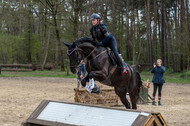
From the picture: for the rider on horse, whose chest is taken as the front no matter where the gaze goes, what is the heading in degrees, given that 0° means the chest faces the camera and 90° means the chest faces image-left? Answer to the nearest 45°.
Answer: approximately 45°

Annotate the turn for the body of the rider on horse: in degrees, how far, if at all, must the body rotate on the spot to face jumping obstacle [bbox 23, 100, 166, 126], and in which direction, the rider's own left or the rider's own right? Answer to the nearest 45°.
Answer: approximately 45° to the rider's own left

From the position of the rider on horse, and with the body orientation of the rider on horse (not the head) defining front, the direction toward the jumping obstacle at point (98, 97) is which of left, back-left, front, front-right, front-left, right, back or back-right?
back-right
